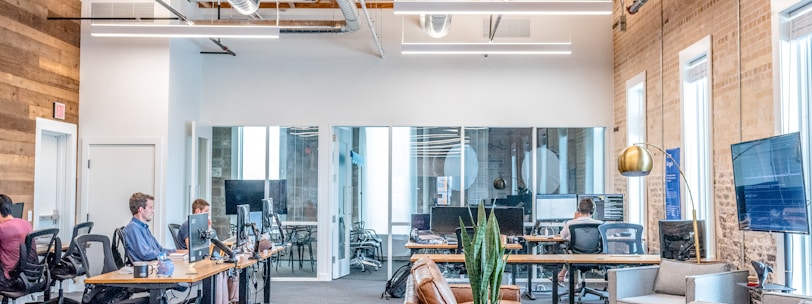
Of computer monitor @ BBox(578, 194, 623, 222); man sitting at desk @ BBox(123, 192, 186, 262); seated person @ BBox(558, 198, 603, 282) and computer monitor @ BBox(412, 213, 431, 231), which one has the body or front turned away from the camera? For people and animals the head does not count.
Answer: the seated person

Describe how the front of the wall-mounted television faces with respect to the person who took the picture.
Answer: facing the viewer and to the left of the viewer

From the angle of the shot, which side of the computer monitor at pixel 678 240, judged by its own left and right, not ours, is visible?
front

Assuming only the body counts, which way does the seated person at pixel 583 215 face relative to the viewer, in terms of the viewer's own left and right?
facing away from the viewer

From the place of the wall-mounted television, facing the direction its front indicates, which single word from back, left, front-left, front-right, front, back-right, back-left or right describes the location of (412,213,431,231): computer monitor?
right

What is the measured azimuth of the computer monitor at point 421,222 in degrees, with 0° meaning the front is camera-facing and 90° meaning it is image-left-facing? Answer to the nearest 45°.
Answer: approximately 0°

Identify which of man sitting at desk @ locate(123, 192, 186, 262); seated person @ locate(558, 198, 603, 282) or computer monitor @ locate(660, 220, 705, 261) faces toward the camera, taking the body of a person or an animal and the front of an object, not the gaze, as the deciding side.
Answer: the computer monitor

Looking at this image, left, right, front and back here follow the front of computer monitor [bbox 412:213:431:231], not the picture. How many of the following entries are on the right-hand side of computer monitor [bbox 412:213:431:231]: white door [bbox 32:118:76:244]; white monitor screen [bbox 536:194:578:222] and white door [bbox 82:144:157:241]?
2

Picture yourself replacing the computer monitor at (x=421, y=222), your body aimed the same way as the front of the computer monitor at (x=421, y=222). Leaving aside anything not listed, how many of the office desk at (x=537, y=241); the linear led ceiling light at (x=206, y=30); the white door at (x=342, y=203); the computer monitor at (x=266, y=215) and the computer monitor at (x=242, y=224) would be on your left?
1

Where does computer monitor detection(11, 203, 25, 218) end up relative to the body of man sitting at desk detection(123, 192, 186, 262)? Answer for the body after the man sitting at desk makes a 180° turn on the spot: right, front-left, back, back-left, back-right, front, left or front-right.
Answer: front-right

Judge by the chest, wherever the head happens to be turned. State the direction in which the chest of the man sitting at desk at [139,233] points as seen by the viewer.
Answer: to the viewer's right

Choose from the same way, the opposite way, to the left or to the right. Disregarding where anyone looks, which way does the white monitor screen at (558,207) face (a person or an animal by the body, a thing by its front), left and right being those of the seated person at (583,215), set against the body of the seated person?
the opposite way

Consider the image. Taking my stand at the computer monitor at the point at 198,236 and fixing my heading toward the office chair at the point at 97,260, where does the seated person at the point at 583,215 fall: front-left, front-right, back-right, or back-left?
back-right

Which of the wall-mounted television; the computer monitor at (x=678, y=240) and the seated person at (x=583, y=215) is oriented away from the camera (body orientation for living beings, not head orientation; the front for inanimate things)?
the seated person

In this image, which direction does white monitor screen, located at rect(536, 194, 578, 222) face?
toward the camera

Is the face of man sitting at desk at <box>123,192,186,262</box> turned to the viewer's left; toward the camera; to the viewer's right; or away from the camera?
to the viewer's right

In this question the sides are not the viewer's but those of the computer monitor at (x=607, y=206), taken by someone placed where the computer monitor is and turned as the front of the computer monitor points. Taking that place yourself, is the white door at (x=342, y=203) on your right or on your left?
on your right

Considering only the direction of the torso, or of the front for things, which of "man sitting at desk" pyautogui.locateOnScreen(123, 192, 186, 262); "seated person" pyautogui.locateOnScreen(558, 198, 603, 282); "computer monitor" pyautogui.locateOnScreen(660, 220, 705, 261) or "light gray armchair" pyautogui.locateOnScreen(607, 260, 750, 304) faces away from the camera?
the seated person

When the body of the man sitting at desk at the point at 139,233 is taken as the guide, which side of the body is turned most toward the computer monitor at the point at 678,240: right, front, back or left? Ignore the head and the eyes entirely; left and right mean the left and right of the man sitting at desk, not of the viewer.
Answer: front
